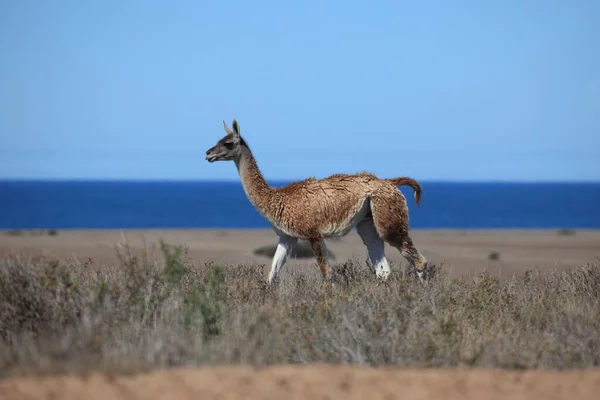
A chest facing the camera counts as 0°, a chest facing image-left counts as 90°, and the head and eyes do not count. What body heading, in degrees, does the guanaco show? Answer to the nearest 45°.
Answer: approximately 90°
